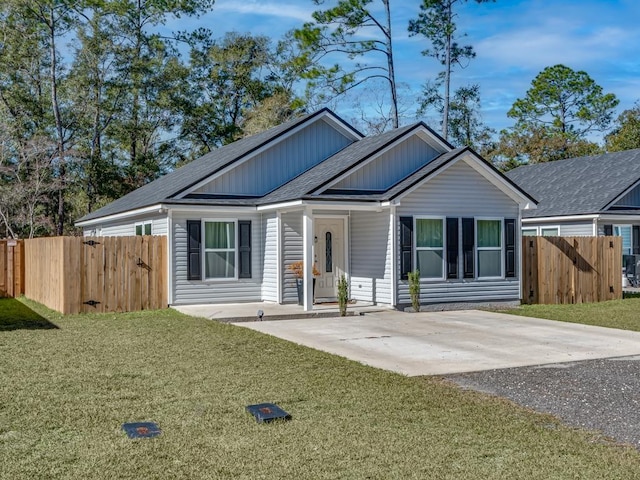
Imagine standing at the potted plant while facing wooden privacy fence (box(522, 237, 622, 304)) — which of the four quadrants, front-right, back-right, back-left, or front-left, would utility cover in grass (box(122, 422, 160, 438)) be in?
back-right

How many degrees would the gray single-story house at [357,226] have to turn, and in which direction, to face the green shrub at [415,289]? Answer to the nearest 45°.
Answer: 0° — it already faces it

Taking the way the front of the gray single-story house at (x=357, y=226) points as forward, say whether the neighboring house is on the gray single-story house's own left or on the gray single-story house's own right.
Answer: on the gray single-story house's own left

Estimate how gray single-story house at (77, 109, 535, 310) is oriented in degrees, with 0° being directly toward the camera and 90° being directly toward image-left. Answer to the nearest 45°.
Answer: approximately 315°

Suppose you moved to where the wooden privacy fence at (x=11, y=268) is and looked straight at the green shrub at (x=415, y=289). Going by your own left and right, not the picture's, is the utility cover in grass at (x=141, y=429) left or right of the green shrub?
right

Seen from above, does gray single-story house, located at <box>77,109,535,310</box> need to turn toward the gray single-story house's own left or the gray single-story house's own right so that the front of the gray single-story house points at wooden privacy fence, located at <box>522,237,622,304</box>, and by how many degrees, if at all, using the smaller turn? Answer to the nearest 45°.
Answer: approximately 45° to the gray single-story house's own left

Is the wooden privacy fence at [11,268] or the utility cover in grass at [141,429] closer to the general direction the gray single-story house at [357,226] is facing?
the utility cover in grass

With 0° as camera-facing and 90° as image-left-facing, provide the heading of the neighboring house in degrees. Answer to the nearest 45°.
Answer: approximately 315°

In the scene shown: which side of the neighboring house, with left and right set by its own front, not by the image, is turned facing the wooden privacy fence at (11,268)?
right

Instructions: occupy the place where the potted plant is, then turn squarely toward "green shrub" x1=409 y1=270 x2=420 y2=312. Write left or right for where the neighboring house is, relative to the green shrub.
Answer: left

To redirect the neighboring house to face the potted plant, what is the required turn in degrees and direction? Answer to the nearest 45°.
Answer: approximately 90° to its right

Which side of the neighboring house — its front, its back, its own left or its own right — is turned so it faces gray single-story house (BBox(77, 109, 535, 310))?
right
